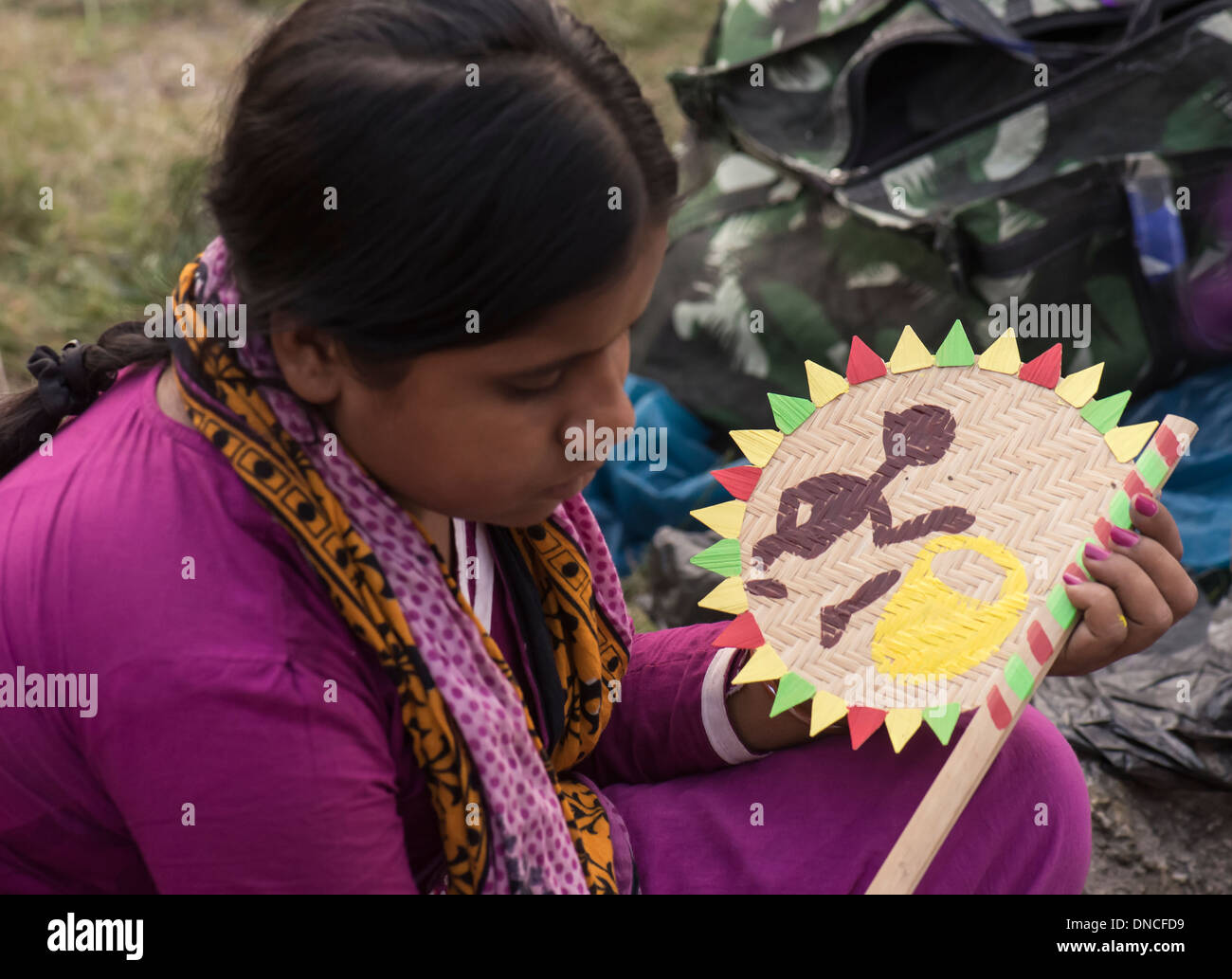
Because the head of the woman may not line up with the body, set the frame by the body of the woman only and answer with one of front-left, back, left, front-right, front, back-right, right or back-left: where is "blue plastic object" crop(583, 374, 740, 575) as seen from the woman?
back-left

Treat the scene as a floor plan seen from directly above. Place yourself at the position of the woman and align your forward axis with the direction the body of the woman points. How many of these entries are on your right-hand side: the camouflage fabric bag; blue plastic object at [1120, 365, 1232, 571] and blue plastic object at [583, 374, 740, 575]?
0

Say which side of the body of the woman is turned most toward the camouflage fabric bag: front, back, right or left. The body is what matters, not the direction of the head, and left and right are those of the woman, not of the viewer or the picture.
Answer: left

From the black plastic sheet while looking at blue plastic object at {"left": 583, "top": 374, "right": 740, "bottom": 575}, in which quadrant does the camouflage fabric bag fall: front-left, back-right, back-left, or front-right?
front-right

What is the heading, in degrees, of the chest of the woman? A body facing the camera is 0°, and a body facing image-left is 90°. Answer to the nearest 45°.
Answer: approximately 315°

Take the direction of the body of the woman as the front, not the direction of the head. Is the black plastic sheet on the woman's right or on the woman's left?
on the woman's left

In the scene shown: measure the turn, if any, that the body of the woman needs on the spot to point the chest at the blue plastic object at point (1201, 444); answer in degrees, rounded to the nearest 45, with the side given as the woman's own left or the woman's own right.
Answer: approximately 90° to the woman's own left

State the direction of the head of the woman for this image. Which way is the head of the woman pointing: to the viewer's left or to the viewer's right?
to the viewer's right
